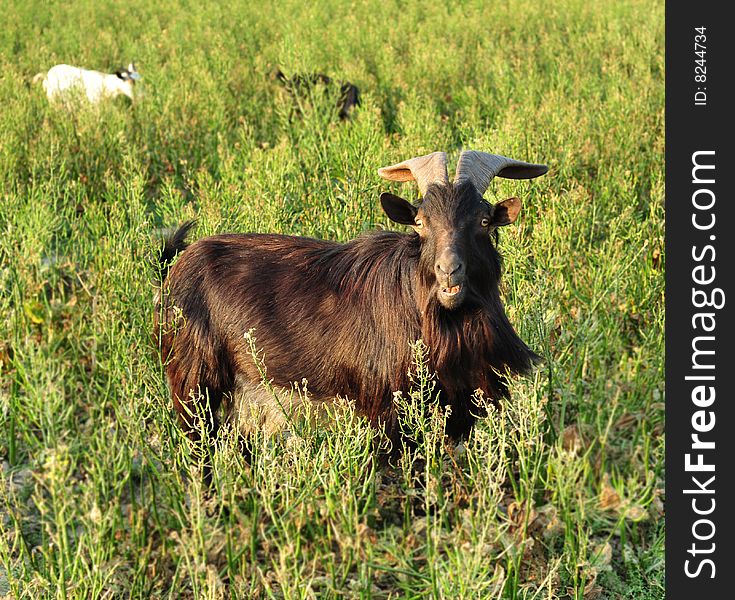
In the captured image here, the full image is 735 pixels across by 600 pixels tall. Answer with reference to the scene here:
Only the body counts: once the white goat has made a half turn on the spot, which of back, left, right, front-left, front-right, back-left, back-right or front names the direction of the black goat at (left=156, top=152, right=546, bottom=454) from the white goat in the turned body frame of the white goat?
left

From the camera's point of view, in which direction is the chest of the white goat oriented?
to the viewer's right
